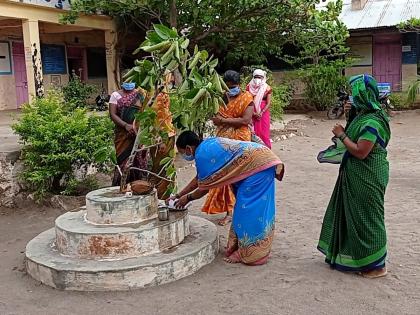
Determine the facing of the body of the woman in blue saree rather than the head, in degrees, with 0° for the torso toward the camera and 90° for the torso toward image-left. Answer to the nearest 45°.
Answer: approximately 90°

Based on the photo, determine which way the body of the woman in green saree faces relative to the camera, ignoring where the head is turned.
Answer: to the viewer's left

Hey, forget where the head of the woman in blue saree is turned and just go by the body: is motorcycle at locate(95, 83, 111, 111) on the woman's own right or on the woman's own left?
on the woman's own right

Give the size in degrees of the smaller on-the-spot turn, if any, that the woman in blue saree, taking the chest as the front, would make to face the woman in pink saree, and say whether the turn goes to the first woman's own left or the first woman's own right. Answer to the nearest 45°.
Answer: approximately 90° to the first woman's own right

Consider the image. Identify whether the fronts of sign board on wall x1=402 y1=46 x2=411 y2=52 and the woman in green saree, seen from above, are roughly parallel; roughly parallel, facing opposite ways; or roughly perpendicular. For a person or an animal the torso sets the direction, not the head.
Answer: roughly perpendicular

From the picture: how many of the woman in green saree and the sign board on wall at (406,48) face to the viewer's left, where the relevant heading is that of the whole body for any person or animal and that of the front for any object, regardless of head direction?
1

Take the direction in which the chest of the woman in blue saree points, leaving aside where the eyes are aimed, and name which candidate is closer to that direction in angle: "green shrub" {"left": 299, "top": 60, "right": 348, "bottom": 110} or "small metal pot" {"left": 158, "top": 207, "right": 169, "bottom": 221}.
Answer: the small metal pot

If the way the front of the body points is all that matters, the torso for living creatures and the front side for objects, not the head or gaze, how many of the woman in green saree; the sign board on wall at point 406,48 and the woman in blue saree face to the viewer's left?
2
